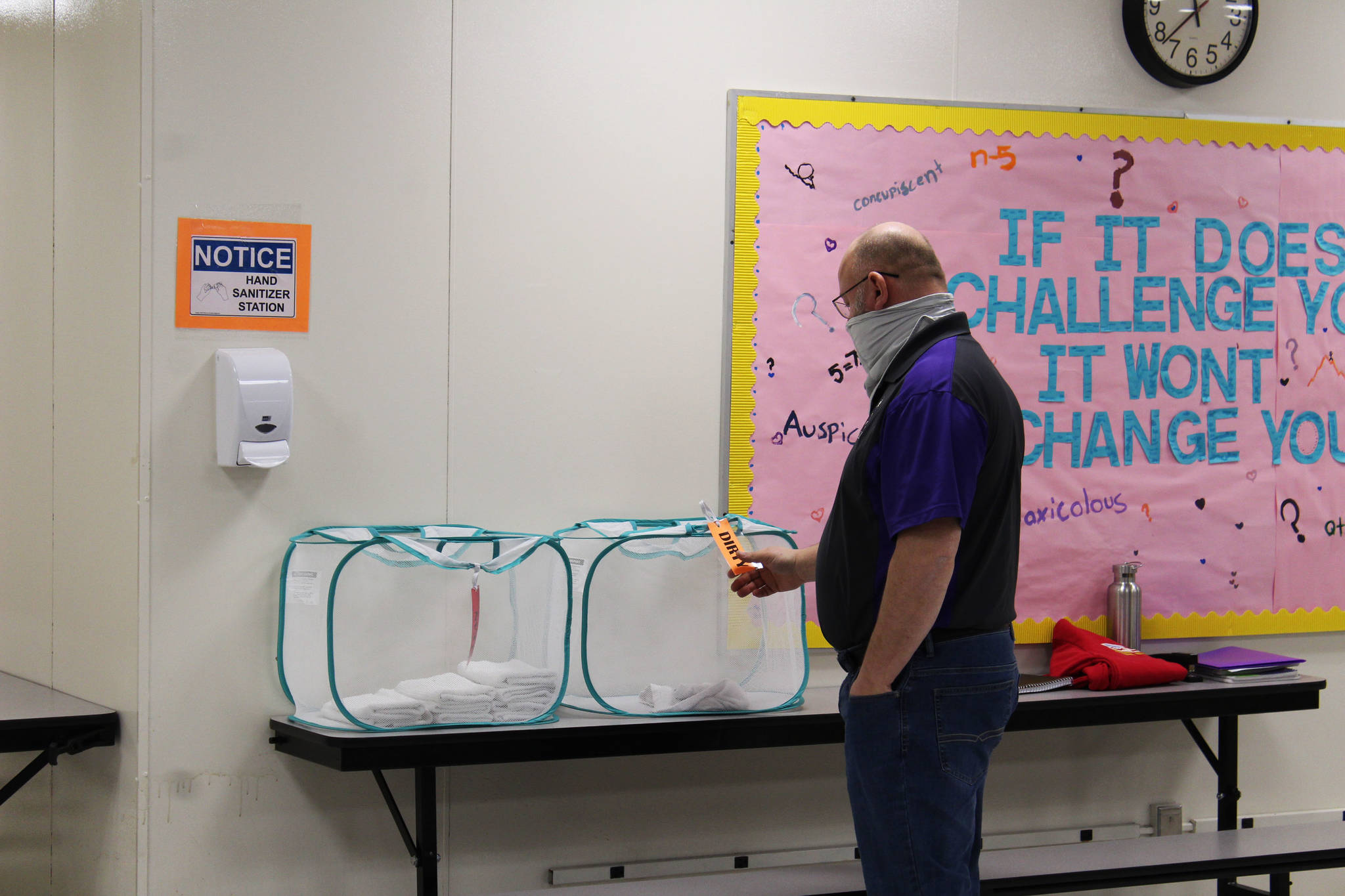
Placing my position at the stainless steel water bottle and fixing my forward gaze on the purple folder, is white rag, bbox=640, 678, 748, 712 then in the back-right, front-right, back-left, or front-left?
back-right

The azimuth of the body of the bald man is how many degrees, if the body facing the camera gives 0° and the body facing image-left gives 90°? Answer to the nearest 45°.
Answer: approximately 90°

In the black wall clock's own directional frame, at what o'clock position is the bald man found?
The bald man is roughly at 2 o'clock from the black wall clock.

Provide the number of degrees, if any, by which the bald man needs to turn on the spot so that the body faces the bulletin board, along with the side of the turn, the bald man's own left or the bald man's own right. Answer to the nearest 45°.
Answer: approximately 90° to the bald man's own right

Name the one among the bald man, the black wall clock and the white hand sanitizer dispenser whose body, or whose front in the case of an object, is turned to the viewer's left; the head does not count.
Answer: the bald man

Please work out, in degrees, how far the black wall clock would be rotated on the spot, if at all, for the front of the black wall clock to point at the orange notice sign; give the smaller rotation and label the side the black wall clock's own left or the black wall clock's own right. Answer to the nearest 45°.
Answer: approximately 90° to the black wall clock's own right

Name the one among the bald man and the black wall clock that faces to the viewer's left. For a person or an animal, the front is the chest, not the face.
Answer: the bald man

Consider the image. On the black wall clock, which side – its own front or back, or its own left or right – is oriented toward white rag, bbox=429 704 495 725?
right

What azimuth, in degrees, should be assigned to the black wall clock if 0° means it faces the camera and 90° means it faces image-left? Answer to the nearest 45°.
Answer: approximately 315°

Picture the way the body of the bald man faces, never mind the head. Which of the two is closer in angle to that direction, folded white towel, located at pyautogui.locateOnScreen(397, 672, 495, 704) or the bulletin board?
the folded white towel

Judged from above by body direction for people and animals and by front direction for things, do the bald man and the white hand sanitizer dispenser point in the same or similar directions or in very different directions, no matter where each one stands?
very different directions
